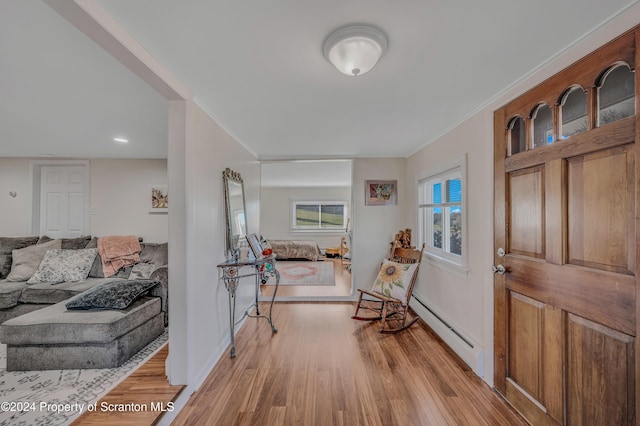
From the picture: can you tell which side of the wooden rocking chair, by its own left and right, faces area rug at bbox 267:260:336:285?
right

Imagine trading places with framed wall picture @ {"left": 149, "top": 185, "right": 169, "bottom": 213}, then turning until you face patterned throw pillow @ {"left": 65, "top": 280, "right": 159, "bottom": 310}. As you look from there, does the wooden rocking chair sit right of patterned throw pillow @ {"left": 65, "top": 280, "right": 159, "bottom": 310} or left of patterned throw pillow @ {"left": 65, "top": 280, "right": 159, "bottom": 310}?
left

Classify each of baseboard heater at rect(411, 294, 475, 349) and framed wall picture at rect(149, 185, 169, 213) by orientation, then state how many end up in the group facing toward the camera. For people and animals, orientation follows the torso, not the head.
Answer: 1

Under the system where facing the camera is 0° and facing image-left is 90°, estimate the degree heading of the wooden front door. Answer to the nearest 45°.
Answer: approximately 45°

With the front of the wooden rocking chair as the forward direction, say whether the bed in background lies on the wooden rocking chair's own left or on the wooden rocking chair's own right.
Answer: on the wooden rocking chair's own right
